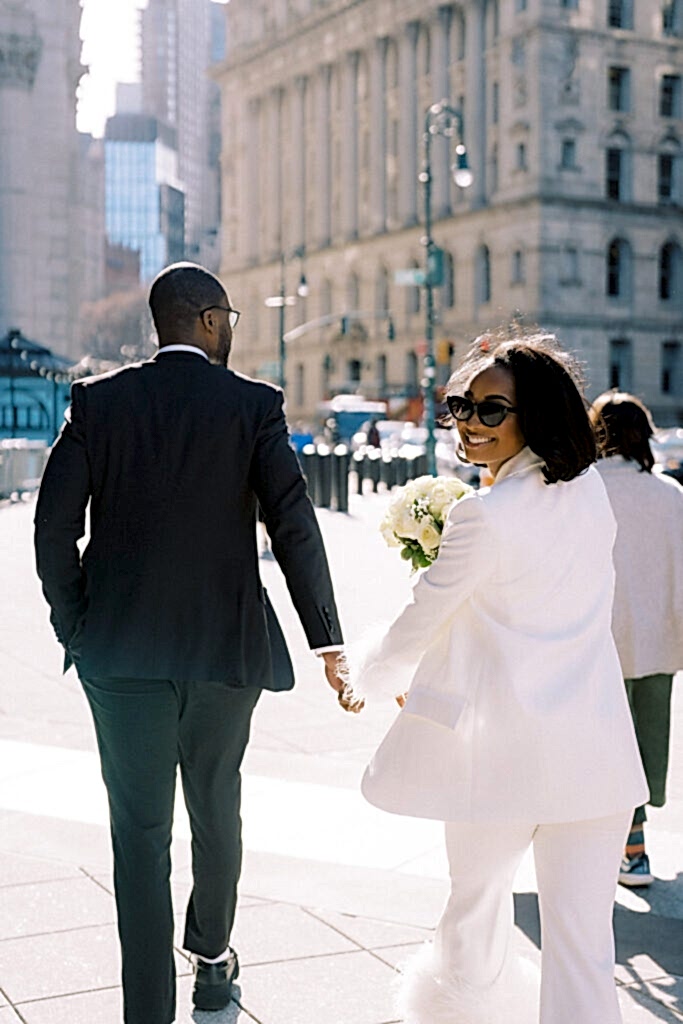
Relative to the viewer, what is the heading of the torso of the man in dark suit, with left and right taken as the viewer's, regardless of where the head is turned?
facing away from the viewer

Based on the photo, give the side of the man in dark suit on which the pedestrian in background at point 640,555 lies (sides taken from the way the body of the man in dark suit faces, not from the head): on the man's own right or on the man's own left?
on the man's own right

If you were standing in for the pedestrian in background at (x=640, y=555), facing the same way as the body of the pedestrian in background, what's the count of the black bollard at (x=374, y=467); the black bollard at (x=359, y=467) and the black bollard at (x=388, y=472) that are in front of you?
3

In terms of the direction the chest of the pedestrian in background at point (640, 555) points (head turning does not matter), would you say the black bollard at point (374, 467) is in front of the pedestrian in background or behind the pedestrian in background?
in front

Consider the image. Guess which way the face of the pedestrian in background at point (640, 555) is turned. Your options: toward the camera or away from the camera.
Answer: away from the camera

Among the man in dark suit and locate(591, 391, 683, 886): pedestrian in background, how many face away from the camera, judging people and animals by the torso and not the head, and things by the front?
2

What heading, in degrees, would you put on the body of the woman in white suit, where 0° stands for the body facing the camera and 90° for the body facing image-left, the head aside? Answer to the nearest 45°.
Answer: approximately 135°

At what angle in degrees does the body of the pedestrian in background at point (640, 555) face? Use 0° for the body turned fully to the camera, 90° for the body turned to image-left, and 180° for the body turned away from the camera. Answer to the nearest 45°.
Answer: approximately 180°

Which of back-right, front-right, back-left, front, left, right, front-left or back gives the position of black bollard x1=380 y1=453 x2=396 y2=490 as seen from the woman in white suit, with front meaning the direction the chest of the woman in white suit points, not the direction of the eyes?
front-right

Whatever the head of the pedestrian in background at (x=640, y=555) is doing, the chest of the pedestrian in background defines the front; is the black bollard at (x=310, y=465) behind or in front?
in front

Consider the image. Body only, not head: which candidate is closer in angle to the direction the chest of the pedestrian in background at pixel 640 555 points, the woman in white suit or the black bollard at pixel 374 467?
the black bollard

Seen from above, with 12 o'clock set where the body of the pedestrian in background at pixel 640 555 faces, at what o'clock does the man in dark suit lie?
The man in dark suit is roughly at 7 o'clock from the pedestrian in background.

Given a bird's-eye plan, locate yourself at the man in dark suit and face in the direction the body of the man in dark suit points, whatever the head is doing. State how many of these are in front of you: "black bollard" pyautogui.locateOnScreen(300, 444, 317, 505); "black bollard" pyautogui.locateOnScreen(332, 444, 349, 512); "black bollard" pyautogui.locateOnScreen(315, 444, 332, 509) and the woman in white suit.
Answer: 3

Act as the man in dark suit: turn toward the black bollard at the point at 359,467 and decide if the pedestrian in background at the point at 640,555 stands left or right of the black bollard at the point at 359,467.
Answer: right
